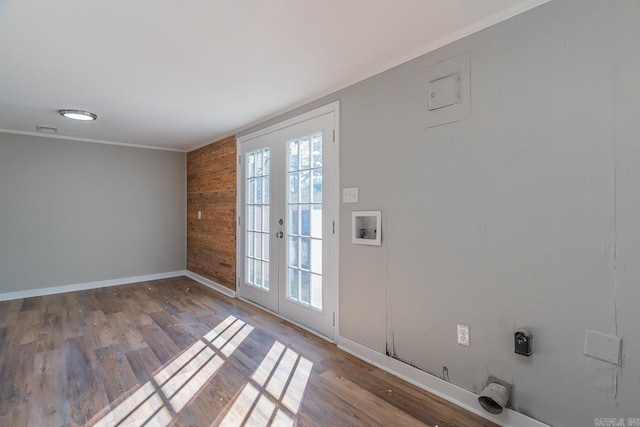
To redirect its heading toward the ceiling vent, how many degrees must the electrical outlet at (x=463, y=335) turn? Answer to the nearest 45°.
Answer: approximately 45° to its right

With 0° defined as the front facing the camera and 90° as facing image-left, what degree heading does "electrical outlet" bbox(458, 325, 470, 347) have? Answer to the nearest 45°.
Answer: approximately 45°
